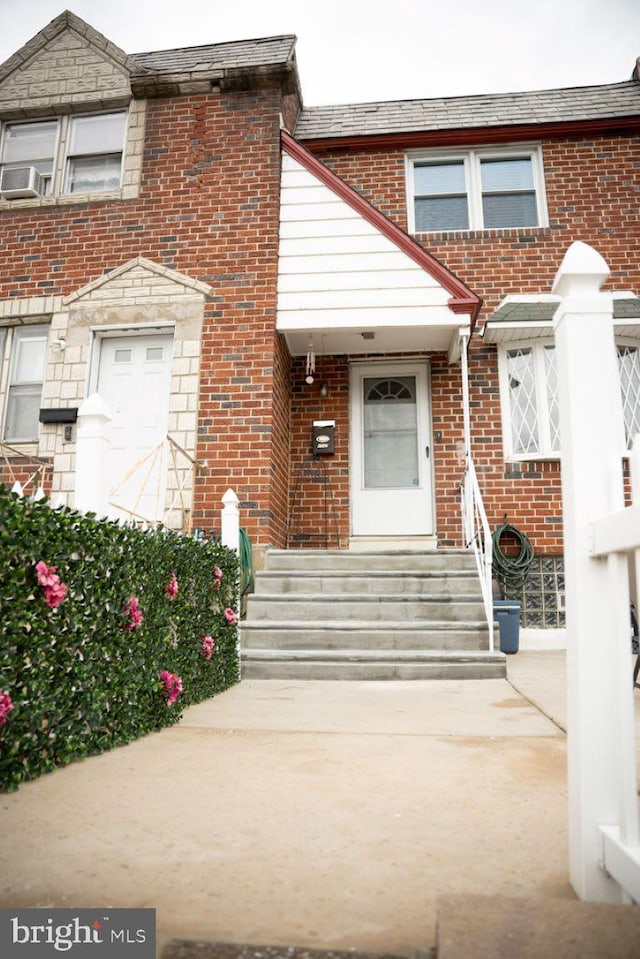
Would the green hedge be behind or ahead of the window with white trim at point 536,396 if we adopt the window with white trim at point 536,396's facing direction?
ahead

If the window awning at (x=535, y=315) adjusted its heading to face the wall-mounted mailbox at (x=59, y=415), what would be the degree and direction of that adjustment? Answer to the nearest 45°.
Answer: approximately 45° to its right

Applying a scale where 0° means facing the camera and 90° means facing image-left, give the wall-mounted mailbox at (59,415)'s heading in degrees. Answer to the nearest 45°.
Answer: approximately 0°

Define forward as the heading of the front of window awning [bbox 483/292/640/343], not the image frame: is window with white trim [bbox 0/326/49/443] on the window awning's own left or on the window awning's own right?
on the window awning's own right

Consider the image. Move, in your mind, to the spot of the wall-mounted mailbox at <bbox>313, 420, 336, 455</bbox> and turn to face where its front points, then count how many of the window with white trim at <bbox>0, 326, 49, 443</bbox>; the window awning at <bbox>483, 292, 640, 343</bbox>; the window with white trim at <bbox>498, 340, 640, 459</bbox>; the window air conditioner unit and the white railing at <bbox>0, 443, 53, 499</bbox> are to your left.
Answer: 2

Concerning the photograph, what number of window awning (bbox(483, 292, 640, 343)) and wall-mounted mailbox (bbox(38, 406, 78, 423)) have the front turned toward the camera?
2

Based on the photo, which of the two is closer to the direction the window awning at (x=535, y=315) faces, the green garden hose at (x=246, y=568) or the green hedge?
the green hedge

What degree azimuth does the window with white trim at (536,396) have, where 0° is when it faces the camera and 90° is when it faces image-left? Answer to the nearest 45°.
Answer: approximately 0°

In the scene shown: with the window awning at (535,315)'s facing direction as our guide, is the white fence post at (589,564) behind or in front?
in front
